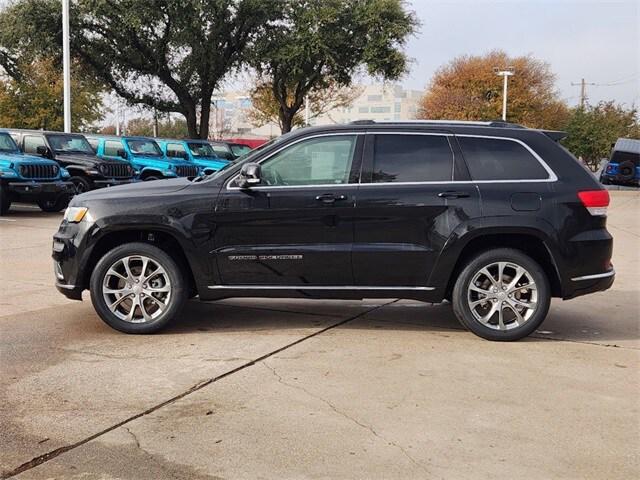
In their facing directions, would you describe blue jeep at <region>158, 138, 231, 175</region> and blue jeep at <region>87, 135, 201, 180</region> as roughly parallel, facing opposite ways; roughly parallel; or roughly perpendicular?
roughly parallel

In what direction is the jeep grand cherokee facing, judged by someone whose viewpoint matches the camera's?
facing to the left of the viewer

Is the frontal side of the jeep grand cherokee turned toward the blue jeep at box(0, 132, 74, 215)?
no

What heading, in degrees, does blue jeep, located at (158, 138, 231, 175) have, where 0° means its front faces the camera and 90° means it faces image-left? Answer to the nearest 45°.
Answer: approximately 315°

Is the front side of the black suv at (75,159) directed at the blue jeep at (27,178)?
no

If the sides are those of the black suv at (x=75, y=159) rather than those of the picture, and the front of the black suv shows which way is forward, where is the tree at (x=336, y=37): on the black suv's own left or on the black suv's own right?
on the black suv's own left

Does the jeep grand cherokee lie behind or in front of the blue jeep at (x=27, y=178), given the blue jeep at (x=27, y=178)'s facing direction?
in front

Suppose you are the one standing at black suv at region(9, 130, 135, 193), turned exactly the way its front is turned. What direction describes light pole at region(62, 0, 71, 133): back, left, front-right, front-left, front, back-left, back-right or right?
back-left

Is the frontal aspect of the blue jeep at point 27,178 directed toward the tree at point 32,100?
no

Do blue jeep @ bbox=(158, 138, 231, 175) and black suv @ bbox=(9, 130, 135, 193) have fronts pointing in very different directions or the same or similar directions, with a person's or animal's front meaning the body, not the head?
same or similar directions

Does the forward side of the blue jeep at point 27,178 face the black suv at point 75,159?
no

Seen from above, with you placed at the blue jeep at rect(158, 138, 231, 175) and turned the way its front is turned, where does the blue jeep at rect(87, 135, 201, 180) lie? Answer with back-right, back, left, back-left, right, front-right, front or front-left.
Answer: right

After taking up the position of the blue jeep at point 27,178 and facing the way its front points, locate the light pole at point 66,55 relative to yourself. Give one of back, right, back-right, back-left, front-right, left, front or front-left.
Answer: back-left

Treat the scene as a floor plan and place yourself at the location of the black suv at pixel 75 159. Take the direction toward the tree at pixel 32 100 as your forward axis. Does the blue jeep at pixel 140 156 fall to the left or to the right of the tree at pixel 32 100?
right

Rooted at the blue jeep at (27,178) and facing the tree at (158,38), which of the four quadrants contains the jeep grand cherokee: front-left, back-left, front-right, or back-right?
back-right

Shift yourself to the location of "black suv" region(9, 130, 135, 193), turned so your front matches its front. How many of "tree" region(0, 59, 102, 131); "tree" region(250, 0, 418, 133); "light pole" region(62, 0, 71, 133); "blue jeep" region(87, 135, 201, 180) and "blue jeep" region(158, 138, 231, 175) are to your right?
0

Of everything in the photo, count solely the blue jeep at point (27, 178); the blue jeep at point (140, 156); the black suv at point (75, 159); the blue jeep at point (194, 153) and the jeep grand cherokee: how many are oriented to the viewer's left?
1

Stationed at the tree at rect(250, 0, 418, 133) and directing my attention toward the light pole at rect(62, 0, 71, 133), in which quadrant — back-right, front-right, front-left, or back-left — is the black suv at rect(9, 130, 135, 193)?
front-left
